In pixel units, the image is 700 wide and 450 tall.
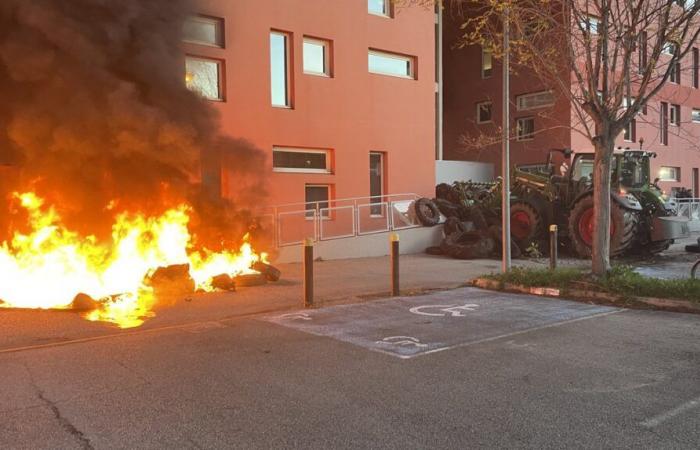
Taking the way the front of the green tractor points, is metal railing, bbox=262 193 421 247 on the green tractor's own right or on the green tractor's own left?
on the green tractor's own left
